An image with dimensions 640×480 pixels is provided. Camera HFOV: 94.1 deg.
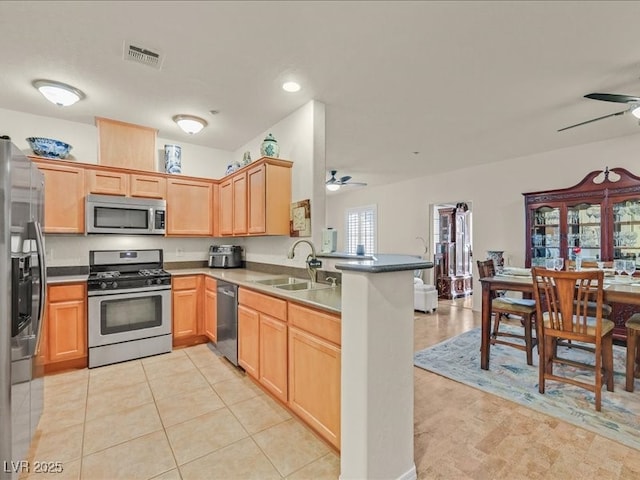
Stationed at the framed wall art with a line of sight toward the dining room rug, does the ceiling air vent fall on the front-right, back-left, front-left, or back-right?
back-right

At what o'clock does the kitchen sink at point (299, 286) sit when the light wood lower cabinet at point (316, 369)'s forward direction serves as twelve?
The kitchen sink is roughly at 4 o'clock from the light wood lower cabinet.

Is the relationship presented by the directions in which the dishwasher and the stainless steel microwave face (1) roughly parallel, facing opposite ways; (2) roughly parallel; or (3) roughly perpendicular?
roughly perpendicular

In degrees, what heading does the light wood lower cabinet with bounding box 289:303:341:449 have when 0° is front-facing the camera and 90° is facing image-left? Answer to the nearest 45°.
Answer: approximately 45°

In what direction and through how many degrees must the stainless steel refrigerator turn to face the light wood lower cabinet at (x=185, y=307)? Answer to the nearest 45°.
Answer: approximately 45° to its left

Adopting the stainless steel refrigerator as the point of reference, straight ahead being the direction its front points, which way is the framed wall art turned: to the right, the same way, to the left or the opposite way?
the opposite way

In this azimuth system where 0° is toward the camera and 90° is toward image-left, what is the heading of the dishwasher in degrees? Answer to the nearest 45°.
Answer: approximately 90°

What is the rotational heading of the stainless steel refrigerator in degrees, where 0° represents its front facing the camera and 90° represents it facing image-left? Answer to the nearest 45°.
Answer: approximately 270°

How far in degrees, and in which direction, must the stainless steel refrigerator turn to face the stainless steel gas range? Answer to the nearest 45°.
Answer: approximately 45° to its left

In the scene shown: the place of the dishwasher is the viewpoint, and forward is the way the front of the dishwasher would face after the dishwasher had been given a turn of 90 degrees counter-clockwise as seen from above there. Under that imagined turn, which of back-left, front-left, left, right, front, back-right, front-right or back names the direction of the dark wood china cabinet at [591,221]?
left

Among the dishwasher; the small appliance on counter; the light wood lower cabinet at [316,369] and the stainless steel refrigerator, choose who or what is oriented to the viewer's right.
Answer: the stainless steel refrigerator
